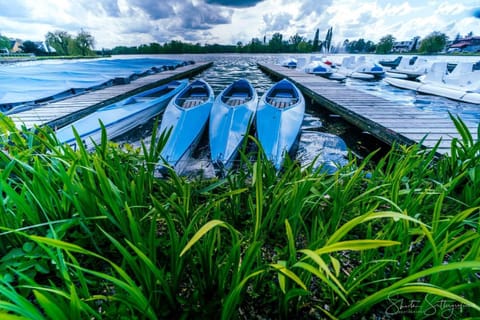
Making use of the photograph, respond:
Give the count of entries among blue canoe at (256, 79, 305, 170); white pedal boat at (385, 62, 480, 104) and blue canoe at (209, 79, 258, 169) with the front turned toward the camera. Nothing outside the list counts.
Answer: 2

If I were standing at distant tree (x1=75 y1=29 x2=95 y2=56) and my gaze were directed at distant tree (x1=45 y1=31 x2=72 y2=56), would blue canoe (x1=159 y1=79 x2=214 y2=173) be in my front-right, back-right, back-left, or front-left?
back-left

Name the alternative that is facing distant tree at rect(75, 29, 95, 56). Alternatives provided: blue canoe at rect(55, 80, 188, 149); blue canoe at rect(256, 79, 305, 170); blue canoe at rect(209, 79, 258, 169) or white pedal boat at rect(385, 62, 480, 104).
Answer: the white pedal boat

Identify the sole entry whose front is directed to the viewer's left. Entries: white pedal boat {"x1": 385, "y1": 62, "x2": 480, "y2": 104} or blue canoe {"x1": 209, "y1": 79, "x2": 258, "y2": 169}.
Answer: the white pedal boat

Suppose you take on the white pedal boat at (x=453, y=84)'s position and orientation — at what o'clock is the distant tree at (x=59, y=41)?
The distant tree is roughly at 12 o'clock from the white pedal boat.

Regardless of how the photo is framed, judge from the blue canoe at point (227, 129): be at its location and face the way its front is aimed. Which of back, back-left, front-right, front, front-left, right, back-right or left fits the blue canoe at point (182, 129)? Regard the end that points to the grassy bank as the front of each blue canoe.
right

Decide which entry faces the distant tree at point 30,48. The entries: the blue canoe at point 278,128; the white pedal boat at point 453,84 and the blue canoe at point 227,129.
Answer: the white pedal boat

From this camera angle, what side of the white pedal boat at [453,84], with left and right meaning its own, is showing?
left

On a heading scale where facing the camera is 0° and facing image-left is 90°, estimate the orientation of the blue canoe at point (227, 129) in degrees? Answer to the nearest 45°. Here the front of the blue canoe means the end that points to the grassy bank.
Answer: approximately 0°
